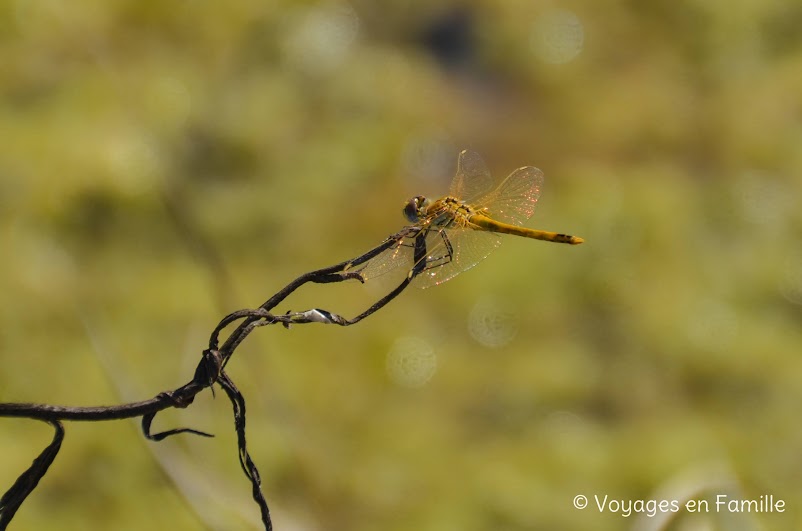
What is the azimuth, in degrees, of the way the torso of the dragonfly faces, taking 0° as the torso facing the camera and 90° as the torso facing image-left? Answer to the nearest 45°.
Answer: approximately 90°
